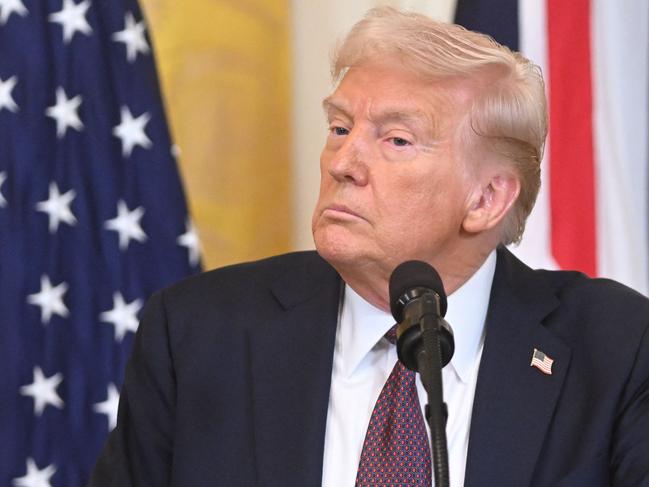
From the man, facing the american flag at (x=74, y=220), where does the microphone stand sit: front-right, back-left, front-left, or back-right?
back-left

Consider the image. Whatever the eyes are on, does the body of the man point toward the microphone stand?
yes

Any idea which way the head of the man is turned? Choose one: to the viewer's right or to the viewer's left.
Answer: to the viewer's left

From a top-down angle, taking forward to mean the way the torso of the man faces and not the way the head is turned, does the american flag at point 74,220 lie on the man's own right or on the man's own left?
on the man's own right

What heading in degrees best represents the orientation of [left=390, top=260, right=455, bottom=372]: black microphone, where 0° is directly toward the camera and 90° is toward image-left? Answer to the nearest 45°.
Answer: approximately 180°

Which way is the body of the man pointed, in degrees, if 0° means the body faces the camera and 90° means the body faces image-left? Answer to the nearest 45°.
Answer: approximately 0°
